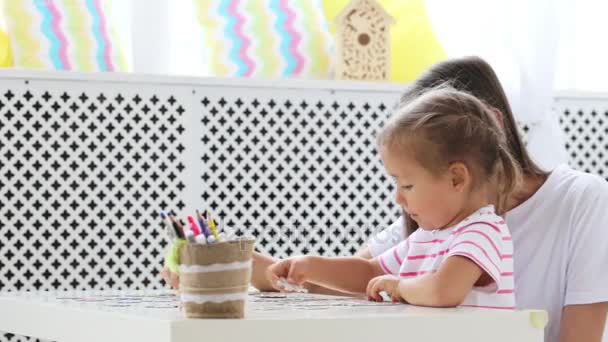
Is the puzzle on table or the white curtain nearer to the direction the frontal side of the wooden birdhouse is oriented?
the puzzle on table

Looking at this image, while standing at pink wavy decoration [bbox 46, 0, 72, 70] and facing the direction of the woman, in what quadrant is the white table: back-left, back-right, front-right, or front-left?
front-right

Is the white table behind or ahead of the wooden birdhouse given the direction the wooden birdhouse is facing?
ahead

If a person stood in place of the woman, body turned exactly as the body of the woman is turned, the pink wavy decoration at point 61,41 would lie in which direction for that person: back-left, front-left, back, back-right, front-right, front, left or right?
front-right

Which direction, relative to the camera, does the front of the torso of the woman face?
to the viewer's left

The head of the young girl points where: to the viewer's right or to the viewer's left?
to the viewer's left

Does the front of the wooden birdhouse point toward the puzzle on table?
yes

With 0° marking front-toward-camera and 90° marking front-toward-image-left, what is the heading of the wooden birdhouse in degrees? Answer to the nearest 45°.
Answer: approximately 0°

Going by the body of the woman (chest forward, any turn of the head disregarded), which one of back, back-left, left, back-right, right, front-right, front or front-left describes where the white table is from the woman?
front-left

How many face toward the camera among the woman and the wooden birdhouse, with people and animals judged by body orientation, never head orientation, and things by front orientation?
1

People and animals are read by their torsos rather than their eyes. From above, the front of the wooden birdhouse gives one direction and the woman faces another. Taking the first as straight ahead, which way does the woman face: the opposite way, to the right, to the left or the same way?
to the right
